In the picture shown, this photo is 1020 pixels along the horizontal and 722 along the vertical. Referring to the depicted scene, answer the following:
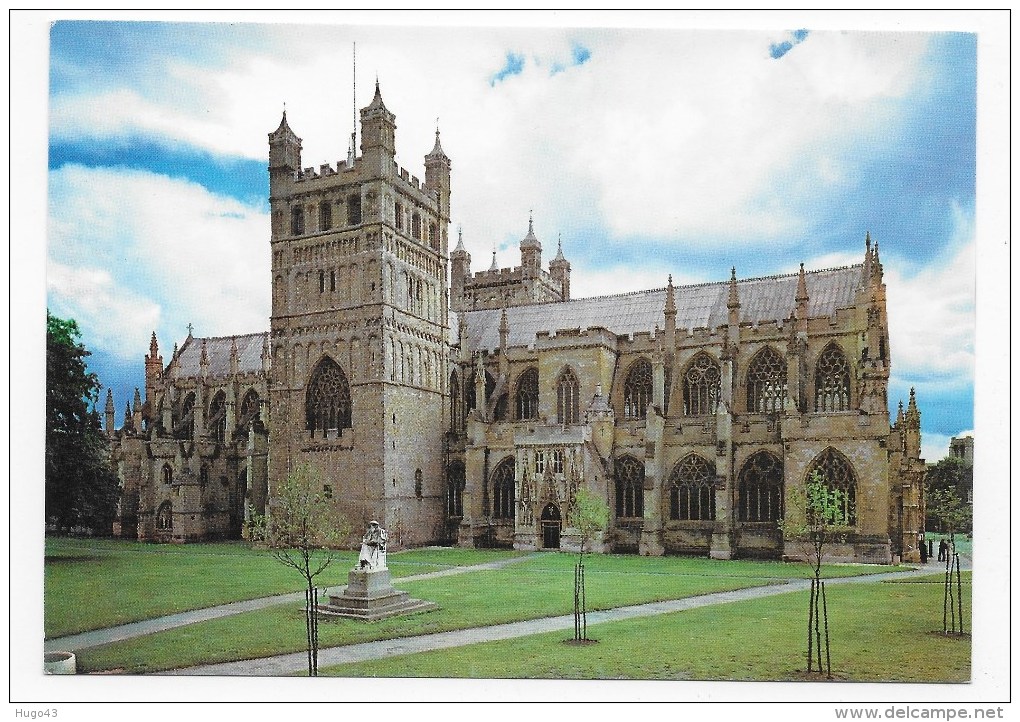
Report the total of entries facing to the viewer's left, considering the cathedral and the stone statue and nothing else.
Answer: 0

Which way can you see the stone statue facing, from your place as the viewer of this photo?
facing the viewer
